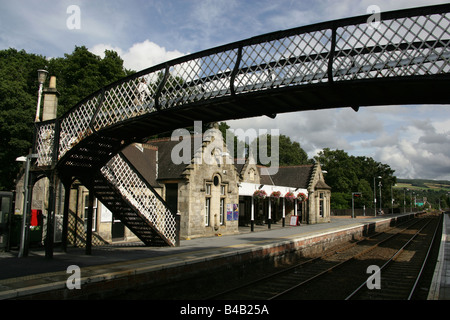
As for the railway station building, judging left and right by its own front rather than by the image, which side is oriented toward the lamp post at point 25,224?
right

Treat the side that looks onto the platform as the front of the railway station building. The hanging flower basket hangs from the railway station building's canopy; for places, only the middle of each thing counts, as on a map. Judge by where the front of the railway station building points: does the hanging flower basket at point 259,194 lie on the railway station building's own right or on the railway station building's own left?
on the railway station building's own left

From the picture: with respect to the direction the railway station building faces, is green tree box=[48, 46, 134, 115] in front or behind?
behind

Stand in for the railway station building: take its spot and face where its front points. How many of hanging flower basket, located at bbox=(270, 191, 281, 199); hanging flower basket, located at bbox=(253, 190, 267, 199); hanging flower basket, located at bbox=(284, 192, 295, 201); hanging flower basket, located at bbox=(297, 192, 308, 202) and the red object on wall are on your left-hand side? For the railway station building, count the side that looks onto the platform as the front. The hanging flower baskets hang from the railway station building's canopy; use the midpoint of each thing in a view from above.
4

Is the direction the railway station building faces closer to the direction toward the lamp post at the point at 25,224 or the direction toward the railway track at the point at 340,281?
the railway track

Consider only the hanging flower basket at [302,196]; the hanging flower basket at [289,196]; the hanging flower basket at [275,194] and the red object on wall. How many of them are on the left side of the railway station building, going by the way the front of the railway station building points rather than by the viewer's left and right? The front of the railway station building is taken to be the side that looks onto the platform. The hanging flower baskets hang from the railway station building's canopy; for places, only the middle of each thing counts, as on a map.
3

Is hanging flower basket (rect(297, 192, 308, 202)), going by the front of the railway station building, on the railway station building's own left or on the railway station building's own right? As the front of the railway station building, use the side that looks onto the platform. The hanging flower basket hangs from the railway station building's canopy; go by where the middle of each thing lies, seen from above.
on the railway station building's own left

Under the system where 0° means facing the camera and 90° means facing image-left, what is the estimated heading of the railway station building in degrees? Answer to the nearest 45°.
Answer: approximately 315°

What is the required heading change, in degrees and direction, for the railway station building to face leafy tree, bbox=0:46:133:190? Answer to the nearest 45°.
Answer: approximately 180°
